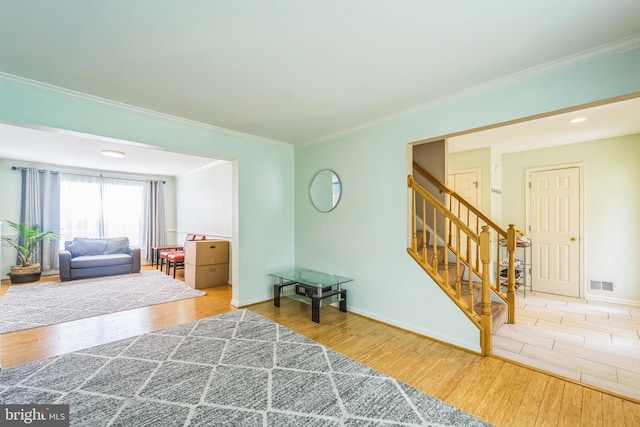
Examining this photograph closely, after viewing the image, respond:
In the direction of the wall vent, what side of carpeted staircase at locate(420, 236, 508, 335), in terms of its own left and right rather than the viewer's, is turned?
left

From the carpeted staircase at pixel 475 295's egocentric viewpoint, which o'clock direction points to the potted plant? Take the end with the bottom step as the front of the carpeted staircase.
The potted plant is roughly at 4 o'clock from the carpeted staircase.

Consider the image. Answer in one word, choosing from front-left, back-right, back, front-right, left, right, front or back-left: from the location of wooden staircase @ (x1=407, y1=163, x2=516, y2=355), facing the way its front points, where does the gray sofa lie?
back-right

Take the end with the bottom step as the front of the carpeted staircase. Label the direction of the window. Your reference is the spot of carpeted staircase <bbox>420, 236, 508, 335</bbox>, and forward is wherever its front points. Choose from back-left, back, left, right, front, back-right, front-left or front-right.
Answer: back-right

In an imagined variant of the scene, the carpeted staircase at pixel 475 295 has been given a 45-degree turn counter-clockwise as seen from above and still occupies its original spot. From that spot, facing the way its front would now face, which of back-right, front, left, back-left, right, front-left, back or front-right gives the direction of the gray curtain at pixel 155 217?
back

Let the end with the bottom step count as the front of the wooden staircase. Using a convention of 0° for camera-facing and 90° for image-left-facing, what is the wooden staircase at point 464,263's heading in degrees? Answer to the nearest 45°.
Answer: approximately 315°

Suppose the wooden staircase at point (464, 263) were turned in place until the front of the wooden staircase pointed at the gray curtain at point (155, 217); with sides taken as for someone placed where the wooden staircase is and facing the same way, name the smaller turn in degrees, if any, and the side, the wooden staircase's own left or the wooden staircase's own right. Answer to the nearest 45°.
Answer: approximately 135° to the wooden staircase's own right

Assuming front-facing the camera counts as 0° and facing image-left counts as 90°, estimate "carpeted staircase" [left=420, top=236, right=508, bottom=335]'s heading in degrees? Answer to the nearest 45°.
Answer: approximately 315°

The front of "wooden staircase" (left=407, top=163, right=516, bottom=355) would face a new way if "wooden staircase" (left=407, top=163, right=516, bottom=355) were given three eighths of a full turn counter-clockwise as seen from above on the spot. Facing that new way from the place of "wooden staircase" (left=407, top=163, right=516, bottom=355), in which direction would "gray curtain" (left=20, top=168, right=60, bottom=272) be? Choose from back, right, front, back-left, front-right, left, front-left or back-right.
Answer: left

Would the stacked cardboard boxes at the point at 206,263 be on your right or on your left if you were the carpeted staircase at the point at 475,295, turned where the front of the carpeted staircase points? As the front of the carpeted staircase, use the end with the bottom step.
on your right

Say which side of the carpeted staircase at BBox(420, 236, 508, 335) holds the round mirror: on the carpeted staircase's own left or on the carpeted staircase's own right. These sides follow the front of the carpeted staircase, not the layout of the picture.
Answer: on the carpeted staircase's own right

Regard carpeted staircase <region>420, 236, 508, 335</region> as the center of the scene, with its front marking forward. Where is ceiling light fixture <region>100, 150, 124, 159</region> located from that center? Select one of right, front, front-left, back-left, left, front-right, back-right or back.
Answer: back-right

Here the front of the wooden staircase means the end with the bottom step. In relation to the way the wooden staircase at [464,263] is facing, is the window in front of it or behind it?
behind
